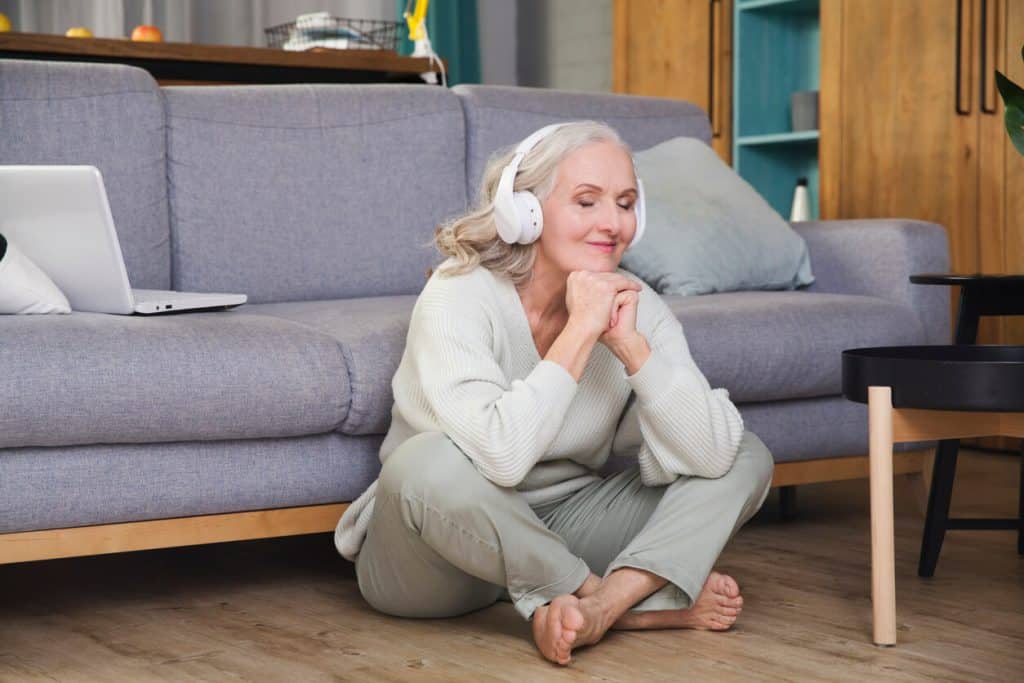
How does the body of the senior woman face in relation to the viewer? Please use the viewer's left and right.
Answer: facing the viewer and to the right of the viewer

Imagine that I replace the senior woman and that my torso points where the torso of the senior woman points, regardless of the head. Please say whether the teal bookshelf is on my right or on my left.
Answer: on my left

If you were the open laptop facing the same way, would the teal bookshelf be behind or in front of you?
in front

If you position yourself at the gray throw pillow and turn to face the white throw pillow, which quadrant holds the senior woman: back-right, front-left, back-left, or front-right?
front-left

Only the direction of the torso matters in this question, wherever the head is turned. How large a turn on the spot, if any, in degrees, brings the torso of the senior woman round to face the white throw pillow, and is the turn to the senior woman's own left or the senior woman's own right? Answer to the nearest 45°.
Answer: approximately 135° to the senior woman's own right

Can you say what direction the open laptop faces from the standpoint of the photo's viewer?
facing away from the viewer and to the right of the viewer

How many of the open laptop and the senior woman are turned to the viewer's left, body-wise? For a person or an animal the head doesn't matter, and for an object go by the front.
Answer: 0

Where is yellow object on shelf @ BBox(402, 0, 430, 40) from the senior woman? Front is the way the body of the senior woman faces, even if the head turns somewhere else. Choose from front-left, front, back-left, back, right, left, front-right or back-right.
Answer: back-left

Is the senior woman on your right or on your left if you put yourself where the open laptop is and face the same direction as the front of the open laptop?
on your right
